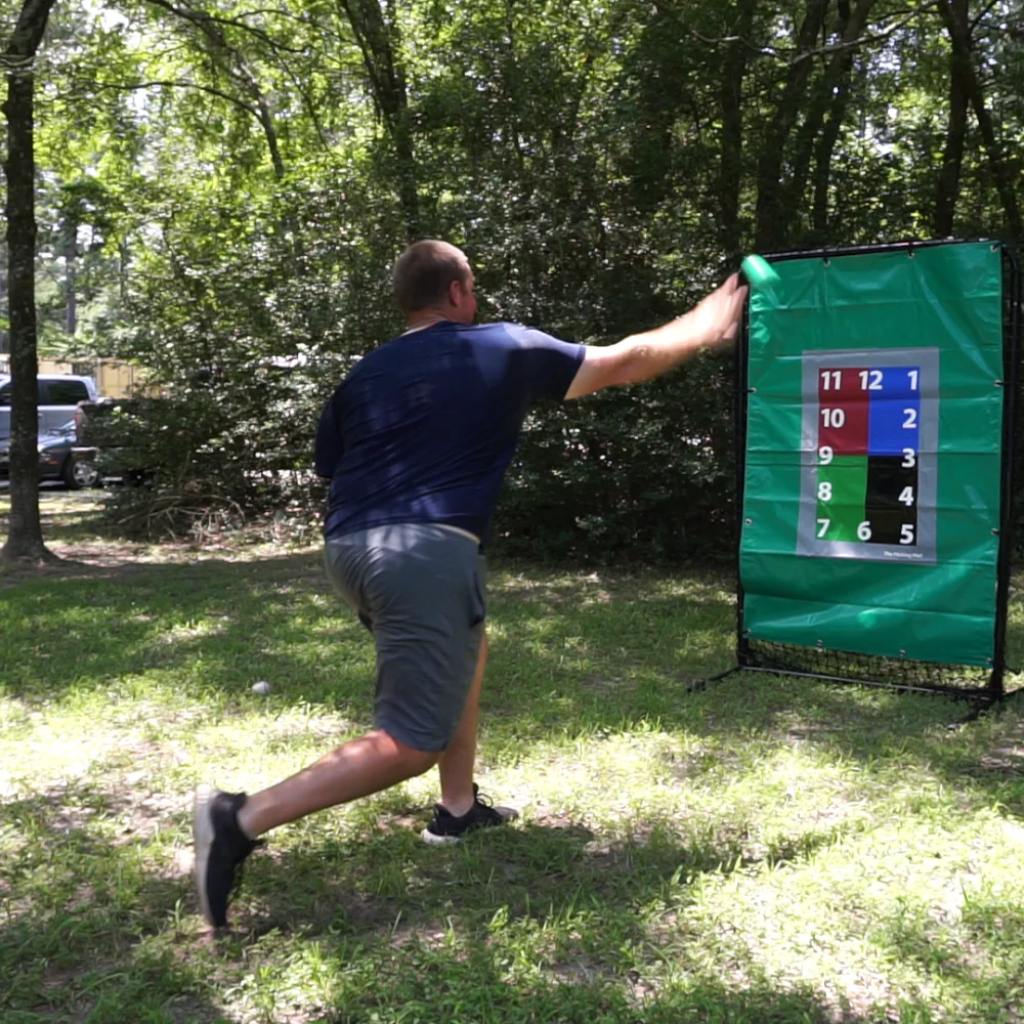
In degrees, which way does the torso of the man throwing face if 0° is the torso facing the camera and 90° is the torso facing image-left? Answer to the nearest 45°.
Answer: approximately 225°

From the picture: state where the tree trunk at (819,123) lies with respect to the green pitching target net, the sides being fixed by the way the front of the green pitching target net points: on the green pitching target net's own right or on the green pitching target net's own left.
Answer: on the green pitching target net's own right

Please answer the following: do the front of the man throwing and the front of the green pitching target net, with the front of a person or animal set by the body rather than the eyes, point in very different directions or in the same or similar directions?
very different directions

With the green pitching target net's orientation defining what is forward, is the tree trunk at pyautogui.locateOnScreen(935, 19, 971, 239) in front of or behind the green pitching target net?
behind

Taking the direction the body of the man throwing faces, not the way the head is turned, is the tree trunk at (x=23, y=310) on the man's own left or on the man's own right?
on the man's own left

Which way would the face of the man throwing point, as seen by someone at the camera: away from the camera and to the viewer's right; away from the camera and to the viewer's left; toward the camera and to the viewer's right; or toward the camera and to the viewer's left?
away from the camera and to the viewer's right

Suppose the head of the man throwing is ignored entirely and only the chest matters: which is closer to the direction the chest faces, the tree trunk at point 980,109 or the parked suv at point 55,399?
the tree trunk

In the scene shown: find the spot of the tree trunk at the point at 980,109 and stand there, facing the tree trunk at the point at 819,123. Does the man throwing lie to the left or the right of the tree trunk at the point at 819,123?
left

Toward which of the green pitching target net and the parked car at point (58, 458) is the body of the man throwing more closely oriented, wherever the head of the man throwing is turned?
the green pitching target net
